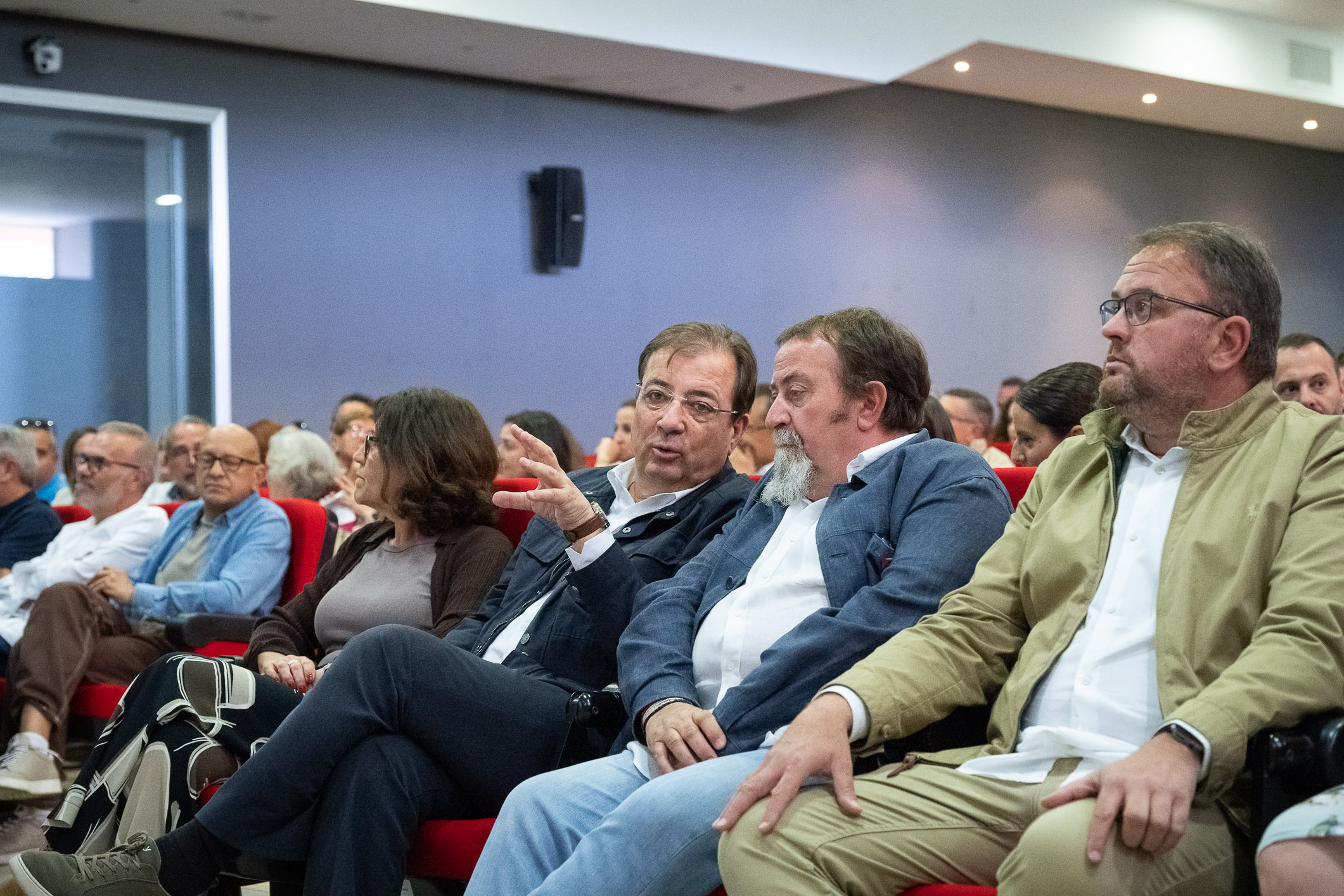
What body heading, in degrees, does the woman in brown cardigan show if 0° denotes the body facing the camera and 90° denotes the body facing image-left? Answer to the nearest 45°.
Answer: approximately 45°

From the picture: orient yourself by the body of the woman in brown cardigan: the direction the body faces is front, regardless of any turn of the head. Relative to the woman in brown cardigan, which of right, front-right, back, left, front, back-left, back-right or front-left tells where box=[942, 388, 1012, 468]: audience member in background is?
back

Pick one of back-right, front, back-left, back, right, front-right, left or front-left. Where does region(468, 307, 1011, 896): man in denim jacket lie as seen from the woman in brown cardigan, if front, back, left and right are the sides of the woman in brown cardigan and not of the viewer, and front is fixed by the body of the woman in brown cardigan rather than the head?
left

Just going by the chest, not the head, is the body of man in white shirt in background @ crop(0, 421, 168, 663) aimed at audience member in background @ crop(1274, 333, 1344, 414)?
no

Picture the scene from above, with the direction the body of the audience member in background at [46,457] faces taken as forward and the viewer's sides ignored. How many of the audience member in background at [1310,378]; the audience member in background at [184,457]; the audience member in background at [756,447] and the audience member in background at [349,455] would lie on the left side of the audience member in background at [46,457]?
4

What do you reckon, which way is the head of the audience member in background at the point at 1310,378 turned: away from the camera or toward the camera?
toward the camera

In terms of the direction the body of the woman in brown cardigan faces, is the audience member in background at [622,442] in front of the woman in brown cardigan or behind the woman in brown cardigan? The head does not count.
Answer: behind

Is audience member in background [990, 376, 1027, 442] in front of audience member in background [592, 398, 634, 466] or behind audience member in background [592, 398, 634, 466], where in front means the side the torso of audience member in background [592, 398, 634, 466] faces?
behind

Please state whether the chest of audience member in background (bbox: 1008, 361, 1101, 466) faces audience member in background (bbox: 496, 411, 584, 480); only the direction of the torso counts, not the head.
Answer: no

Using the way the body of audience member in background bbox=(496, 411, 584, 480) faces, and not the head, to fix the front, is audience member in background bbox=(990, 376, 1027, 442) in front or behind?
behind

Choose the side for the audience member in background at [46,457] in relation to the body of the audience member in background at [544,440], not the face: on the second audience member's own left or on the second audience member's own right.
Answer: on the second audience member's own right

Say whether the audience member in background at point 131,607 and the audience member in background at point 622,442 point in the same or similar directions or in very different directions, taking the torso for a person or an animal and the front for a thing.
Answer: same or similar directions

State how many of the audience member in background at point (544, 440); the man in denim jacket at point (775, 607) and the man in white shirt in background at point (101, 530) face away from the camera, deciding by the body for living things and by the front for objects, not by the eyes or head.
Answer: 0

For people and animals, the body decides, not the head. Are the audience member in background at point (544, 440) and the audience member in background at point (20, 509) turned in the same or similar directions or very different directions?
same or similar directions

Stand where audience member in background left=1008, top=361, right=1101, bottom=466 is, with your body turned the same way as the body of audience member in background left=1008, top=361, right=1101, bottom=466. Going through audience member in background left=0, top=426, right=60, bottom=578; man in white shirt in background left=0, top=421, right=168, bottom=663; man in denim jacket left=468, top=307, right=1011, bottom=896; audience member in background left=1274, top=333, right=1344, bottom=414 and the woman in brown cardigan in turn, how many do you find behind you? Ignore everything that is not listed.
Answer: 1
